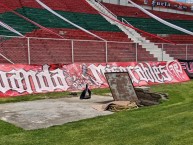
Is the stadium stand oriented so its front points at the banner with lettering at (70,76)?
yes

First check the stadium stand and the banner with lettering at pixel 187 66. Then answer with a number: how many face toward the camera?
2

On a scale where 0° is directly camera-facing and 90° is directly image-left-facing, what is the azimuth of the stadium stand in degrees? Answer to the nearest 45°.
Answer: approximately 0°
